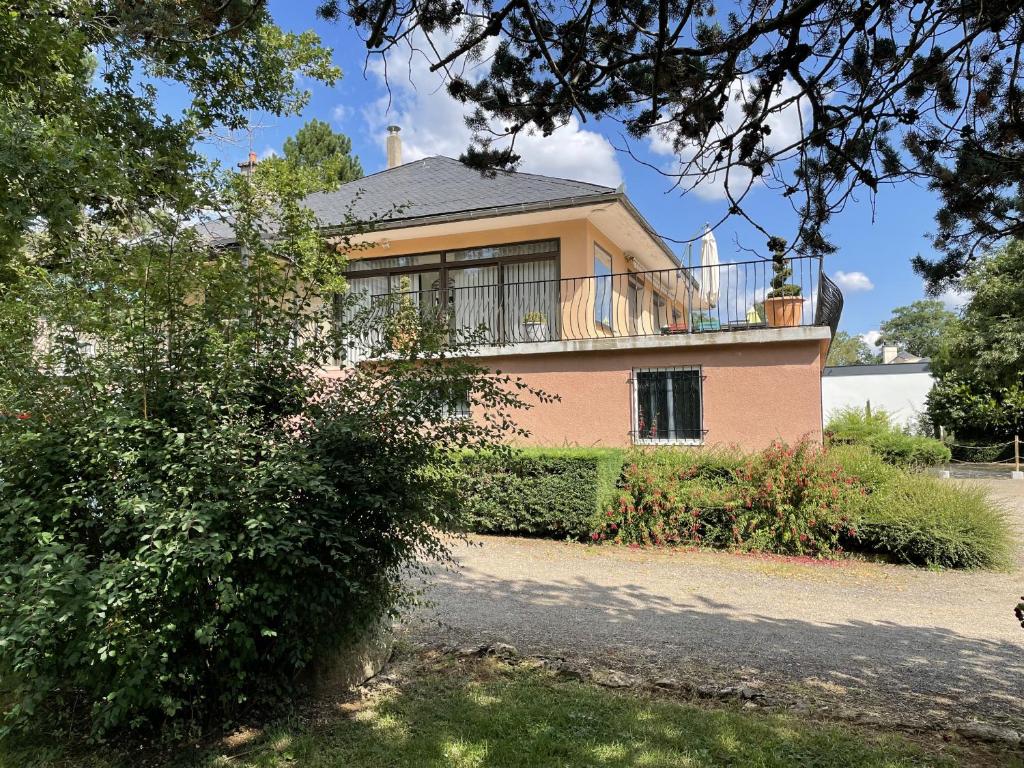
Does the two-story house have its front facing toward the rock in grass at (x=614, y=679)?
yes

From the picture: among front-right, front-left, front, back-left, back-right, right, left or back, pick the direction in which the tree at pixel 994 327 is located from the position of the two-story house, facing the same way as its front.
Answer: back-left

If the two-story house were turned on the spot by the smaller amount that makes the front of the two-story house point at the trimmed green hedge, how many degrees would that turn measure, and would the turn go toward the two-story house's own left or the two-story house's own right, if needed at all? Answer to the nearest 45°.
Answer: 0° — it already faces it

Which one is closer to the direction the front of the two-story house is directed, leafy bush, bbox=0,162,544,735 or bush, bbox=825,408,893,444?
the leafy bush

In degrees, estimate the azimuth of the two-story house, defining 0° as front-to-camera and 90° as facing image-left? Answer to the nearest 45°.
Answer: approximately 0°

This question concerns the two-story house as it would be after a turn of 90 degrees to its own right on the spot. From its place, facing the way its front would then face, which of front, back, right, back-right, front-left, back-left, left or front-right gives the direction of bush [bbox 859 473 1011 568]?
back-left

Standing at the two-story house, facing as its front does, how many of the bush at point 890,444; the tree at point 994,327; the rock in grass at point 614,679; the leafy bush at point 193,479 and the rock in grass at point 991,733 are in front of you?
3

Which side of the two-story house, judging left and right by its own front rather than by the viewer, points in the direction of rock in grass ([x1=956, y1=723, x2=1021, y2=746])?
front

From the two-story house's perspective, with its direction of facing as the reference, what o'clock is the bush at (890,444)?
The bush is roughly at 8 o'clock from the two-story house.

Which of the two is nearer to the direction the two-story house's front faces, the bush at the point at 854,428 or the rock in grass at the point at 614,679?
the rock in grass

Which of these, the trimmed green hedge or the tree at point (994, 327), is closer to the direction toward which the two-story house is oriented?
the trimmed green hedge

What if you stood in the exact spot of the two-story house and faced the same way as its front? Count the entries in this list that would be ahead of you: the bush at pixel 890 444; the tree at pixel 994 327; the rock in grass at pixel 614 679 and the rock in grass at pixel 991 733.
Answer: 2

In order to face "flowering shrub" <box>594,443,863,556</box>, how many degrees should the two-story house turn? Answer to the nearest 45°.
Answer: approximately 45° to its left

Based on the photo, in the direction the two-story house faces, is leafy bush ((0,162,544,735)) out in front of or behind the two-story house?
in front
